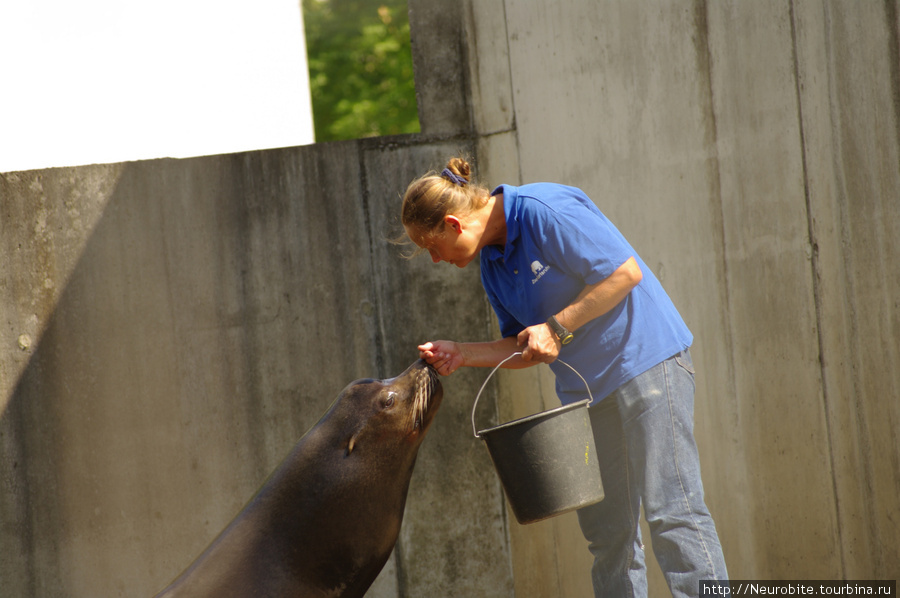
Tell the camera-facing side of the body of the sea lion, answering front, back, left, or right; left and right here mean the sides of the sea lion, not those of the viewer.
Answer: right

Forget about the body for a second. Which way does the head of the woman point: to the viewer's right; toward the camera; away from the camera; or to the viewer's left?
to the viewer's left

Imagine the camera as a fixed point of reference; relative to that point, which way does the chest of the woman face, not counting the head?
to the viewer's left

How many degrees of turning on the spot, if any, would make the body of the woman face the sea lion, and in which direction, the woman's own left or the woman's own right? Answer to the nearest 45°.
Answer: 0° — they already face it

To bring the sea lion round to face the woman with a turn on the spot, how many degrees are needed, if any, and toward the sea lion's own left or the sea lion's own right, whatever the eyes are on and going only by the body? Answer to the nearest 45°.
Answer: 0° — it already faces them

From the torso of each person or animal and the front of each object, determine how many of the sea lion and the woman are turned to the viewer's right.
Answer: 1

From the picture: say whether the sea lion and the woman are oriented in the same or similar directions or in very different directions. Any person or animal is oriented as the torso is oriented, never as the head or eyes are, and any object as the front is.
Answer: very different directions
